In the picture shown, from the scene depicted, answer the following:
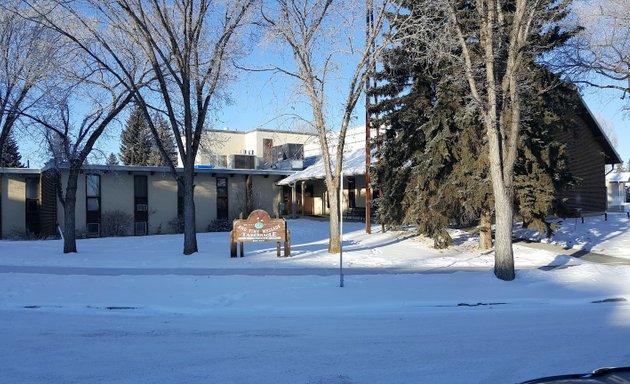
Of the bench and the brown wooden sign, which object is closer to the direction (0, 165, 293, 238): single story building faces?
the brown wooden sign

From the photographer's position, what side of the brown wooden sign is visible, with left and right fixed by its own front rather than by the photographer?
front

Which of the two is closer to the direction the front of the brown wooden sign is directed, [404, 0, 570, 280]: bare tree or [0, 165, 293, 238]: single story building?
the bare tree

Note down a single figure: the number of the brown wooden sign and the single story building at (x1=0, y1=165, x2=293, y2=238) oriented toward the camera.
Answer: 2

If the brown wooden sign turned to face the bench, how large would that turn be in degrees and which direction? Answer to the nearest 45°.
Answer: approximately 180°

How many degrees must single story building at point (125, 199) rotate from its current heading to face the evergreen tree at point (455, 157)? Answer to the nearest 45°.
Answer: approximately 45° to its left

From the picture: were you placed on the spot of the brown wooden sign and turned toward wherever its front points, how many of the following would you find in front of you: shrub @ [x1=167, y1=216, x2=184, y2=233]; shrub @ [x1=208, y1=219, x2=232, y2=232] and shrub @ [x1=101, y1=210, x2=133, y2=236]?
0

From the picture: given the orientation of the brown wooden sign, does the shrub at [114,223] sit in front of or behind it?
behind

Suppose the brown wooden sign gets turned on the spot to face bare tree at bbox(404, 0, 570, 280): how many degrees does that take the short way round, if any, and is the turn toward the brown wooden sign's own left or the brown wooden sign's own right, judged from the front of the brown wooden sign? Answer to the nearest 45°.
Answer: approximately 45° to the brown wooden sign's own left

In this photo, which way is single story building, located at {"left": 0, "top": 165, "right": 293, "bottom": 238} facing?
toward the camera

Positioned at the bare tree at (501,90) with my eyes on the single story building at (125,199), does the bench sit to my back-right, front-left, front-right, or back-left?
front-right

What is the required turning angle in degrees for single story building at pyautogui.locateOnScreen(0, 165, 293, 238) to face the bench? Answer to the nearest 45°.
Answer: approximately 90° to its left

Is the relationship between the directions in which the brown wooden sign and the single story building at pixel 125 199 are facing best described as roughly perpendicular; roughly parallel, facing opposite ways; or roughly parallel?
roughly parallel

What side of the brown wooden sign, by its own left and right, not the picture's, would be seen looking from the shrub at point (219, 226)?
back

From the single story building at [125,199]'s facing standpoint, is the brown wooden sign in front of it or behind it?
in front

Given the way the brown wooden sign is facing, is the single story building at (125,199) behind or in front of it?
behind
